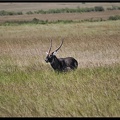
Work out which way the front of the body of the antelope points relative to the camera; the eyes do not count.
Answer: to the viewer's left
